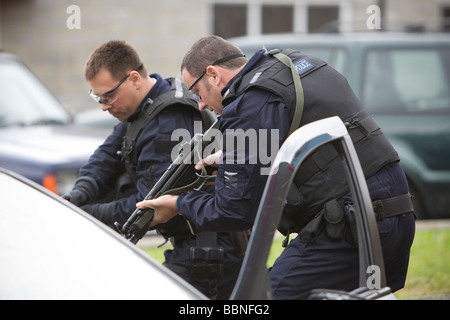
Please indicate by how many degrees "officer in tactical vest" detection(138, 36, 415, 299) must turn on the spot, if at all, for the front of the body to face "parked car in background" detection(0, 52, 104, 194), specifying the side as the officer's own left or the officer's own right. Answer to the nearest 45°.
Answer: approximately 45° to the officer's own right

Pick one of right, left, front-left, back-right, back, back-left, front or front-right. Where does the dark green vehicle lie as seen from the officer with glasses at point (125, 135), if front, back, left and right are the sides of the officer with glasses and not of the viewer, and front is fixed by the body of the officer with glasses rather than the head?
back

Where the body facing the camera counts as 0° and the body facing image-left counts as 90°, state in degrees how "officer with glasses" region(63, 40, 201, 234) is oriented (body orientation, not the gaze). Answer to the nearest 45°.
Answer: approximately 45°

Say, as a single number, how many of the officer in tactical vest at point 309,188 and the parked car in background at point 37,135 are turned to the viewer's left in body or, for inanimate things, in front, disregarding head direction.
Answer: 1

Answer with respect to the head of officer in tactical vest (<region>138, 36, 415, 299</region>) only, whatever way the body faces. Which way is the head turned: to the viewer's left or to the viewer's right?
to the viewer's left

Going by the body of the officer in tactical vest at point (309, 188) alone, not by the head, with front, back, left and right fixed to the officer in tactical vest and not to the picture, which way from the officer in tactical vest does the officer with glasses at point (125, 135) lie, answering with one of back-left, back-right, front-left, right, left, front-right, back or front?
front-right

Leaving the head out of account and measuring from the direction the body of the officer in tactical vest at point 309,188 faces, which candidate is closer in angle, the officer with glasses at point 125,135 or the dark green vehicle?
the officer with glasses

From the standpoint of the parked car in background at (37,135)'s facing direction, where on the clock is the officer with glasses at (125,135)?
The officer with glasses is roughly at 1 o'clock from the parked car in background.

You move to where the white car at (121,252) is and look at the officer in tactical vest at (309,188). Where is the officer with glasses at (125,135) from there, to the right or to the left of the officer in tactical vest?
left

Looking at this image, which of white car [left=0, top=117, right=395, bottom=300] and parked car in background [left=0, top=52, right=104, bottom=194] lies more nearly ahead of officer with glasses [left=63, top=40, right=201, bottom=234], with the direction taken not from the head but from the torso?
the white car

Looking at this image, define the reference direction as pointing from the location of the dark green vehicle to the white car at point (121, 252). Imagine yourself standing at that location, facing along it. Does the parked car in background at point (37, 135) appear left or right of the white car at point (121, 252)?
right

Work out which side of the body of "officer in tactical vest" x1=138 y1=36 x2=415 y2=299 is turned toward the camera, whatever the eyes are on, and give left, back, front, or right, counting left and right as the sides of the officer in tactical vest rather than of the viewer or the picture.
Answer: left
